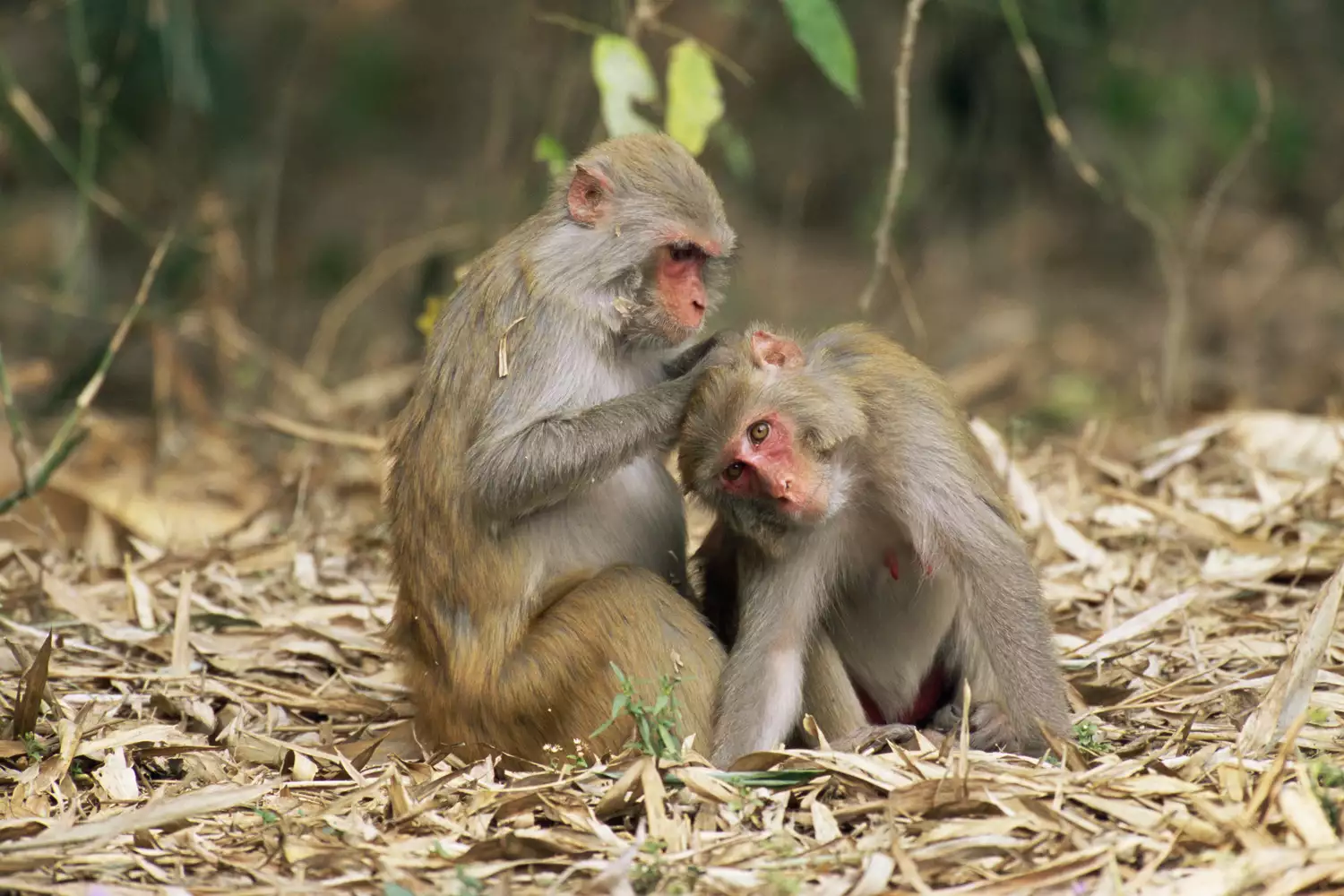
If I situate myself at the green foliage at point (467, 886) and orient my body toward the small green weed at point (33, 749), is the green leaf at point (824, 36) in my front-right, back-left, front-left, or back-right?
front-right

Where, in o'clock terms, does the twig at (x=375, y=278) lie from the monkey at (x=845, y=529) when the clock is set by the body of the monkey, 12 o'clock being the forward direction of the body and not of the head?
The twig is roughly at 5 o'clock from the monkey.

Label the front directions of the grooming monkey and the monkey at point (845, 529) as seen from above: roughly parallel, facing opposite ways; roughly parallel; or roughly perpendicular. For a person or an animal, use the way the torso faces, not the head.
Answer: roughly perpendicular

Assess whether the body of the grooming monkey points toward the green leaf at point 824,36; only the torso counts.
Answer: no

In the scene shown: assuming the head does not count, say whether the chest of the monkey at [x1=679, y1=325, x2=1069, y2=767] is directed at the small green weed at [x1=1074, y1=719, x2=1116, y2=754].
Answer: no

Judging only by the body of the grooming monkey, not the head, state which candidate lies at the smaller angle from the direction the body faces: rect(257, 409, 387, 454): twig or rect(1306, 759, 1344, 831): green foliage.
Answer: the green foliage

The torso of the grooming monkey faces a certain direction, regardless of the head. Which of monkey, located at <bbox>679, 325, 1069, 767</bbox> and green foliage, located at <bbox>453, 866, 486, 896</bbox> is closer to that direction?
the monkey

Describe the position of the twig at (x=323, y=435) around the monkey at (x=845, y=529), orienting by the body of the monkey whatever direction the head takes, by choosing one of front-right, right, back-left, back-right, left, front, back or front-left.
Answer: back-right

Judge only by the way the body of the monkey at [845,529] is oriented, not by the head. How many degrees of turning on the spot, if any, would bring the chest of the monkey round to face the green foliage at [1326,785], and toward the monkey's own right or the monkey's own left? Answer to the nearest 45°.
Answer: approximately 45° to the monkey's own left

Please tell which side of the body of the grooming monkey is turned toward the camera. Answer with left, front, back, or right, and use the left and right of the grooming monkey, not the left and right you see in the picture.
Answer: right

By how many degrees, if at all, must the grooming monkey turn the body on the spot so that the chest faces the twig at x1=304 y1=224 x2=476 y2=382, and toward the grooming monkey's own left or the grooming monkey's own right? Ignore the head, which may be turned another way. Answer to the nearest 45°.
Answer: approximately 90° to the grooming monkey's own left

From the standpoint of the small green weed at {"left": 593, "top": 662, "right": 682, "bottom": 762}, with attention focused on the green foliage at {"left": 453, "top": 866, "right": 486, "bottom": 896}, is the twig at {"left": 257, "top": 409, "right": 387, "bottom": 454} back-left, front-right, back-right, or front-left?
back-right

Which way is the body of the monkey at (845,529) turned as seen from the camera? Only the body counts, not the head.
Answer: toward the camera

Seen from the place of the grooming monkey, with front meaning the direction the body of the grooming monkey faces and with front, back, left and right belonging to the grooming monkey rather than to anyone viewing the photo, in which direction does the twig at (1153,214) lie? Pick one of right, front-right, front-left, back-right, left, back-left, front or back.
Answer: front-left

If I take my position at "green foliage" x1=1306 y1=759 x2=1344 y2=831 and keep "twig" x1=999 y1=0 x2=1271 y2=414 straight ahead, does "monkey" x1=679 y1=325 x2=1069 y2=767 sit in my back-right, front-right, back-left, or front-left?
front-left

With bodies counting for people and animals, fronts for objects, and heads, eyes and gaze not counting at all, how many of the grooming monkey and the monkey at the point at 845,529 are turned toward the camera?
1
